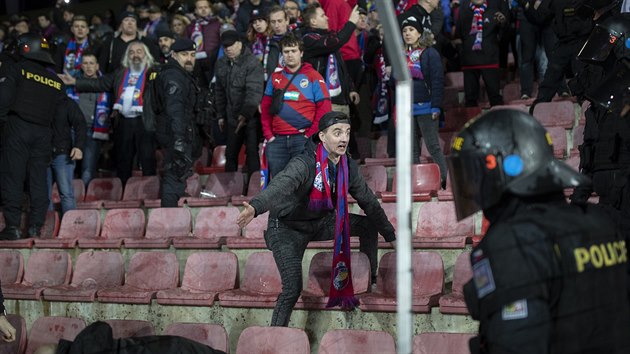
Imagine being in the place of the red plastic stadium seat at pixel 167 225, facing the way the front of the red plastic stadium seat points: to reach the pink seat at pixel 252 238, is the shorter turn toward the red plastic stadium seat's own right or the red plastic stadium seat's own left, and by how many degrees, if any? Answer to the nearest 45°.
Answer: approximately 90° to the red plastic stadium seat's own left

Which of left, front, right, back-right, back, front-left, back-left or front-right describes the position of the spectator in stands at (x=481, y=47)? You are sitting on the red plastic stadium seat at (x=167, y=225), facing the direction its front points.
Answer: back-left

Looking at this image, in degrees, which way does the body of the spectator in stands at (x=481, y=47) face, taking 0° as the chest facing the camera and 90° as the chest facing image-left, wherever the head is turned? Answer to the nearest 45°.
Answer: approximately 0°
